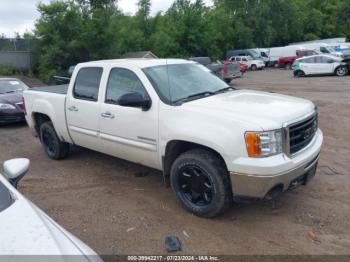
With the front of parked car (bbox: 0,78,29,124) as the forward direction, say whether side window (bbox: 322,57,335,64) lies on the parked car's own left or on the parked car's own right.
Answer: on the parked car's own left

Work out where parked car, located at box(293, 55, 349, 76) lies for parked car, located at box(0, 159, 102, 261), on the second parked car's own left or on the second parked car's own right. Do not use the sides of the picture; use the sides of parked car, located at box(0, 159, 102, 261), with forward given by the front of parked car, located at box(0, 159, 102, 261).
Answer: on the second parked car's own left

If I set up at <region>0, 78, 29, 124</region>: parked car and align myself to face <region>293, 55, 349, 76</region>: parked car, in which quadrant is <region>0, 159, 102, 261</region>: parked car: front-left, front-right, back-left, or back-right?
back-right

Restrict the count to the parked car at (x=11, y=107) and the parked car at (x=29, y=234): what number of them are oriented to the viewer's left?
0

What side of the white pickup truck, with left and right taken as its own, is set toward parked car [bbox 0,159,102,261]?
right

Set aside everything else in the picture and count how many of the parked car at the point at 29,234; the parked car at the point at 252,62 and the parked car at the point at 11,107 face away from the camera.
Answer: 0

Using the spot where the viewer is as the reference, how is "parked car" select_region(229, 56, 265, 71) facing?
facing the viewer and to the right of the viewer

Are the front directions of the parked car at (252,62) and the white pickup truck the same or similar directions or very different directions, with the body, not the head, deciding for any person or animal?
same or similar directions

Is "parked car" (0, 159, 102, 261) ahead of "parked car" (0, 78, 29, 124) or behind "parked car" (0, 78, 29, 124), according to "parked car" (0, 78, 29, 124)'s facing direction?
ahead
